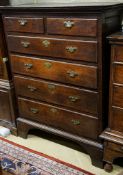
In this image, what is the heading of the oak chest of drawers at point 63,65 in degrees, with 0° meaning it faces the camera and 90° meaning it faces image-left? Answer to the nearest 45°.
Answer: approximately 45°
